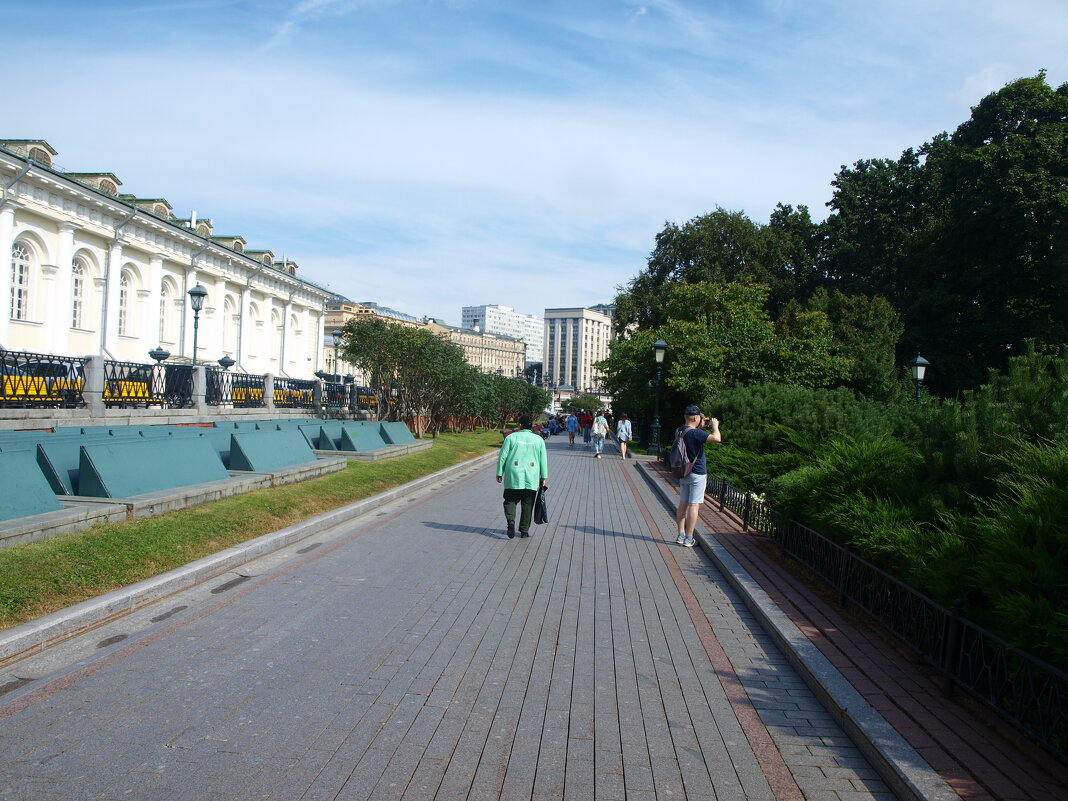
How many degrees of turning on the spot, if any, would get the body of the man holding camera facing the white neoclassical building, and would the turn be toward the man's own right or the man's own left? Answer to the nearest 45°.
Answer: approximately 135° to the man's own left

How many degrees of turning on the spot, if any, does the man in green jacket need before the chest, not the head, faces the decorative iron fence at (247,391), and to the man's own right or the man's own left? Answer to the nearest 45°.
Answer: approximately 45° to the man's own left

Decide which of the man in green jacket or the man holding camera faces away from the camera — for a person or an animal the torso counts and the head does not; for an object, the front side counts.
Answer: the man in green jacket

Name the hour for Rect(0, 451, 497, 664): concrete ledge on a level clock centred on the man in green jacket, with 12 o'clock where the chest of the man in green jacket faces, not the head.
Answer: The concrete ledge is roughly at 7 o'clock from the man in green jacket.

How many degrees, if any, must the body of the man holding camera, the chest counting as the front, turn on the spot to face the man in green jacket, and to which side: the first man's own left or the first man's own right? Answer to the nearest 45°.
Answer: approximately 180°

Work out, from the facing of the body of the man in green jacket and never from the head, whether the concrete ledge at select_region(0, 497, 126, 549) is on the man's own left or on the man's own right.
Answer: on the man's own left

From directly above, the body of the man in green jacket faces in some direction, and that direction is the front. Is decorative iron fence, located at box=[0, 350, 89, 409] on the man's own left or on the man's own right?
on the man's own left

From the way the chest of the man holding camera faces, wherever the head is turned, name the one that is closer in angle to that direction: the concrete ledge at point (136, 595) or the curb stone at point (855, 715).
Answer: the curb stone

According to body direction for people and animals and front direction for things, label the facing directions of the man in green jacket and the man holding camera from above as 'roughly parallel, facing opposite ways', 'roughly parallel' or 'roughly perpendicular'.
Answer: roughly perpendicular

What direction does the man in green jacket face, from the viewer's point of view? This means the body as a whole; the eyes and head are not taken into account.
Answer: away from the camera

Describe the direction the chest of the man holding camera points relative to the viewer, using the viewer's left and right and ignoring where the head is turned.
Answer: facing to the right of the viewer

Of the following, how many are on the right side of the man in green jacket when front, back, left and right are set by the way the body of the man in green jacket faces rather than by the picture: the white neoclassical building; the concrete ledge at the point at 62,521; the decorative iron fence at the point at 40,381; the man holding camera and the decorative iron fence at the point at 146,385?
1
